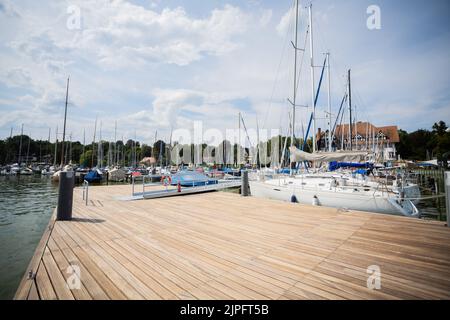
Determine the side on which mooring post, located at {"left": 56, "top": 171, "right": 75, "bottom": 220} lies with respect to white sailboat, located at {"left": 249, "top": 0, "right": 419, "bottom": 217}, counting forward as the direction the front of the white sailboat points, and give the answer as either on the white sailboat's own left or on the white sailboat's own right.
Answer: on the white sailboat's own left

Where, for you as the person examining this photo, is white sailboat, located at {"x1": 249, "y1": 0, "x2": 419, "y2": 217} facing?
facing away from the viewer and to the left of the viewer

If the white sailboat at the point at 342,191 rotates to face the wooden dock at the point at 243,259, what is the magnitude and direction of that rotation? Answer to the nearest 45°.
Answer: approximately 135° to its left

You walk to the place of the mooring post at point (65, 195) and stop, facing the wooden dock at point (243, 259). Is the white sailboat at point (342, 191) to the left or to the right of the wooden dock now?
left
